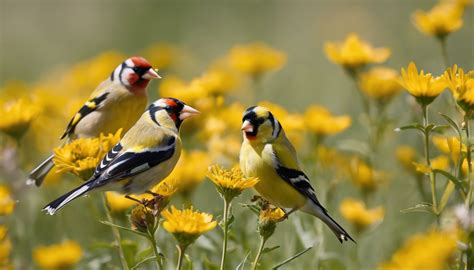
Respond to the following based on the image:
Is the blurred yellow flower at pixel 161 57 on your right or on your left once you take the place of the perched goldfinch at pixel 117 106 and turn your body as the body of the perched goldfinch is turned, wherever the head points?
on your left

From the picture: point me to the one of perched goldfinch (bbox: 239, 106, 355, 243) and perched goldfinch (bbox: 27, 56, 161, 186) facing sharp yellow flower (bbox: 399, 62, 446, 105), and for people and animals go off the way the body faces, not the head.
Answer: perched goldfinch (bbox: 27, 56, 161, 186)

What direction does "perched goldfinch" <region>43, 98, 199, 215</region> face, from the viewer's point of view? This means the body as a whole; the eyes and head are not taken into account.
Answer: to the viewer's right

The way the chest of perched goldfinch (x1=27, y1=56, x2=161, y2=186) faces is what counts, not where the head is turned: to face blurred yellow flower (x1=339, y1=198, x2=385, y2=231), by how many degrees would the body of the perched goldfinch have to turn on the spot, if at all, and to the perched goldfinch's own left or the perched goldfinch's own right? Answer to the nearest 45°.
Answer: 0° — it already faces it

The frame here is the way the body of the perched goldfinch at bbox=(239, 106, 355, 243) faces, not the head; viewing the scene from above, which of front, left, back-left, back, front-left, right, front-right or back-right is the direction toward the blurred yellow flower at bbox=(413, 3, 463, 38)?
back

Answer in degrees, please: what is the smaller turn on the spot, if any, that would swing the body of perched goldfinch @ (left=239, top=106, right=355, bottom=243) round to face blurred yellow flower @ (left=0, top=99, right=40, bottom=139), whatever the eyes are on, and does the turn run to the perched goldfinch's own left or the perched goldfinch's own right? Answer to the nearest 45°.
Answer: approximately 45° to the perched goldfinch's own right

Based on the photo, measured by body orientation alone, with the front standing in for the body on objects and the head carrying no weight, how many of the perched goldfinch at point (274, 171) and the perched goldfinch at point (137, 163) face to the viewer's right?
1

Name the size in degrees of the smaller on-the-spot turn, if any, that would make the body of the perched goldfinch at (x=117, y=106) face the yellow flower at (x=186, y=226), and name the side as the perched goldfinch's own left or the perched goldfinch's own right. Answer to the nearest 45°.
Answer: approximately 45° to the perched goldfinch's own right

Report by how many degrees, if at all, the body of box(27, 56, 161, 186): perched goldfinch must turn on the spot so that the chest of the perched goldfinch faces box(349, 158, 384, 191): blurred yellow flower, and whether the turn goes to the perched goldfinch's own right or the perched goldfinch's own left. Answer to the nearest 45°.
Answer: approximately 45° to the perched goldfinch's own left
